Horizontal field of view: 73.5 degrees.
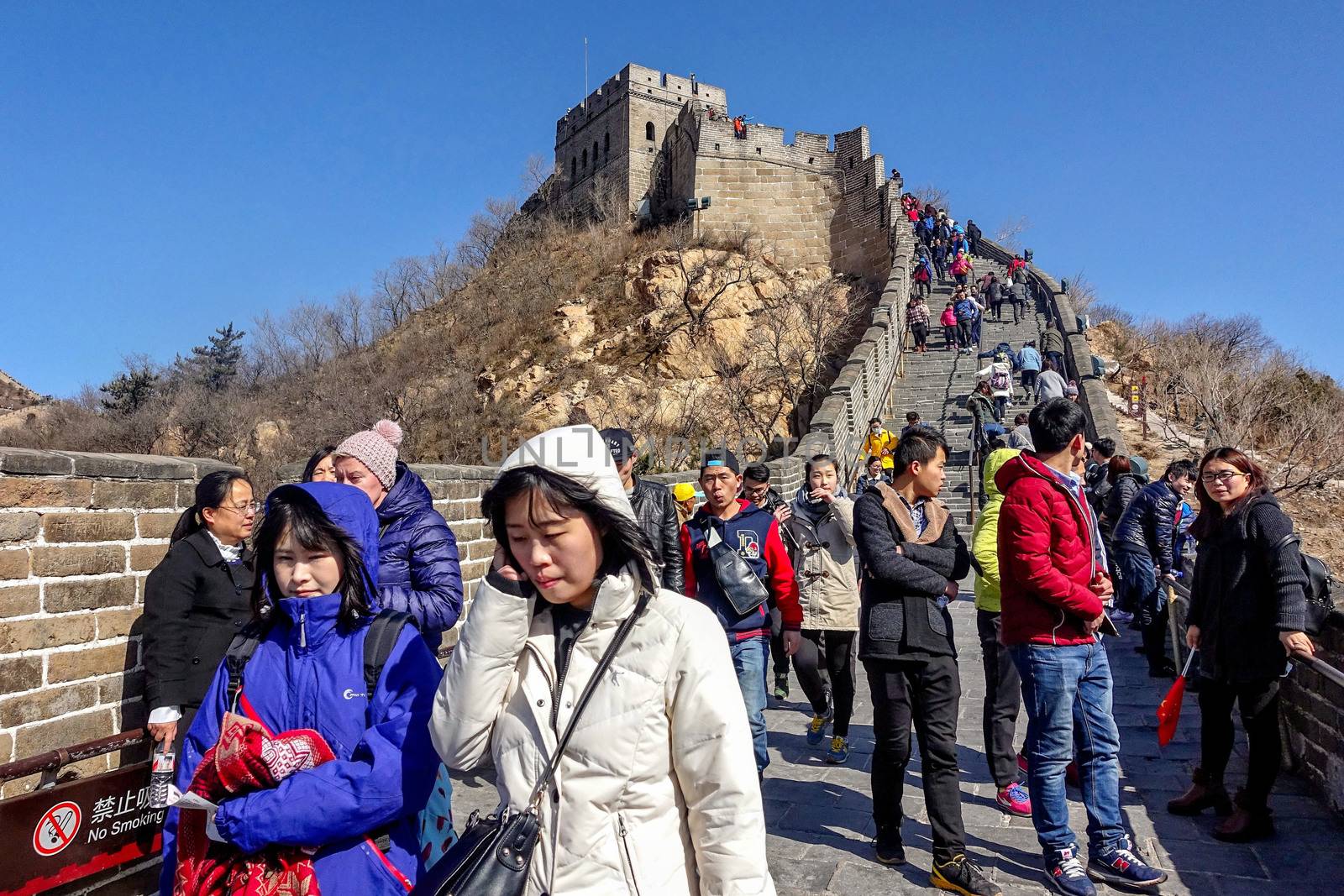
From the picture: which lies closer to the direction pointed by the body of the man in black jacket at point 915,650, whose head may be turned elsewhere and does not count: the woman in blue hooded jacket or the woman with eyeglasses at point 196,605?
the woman in blue hooded jacket

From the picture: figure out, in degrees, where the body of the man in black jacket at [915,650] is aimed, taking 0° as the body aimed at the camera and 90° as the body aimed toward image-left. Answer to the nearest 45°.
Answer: approximately 315°

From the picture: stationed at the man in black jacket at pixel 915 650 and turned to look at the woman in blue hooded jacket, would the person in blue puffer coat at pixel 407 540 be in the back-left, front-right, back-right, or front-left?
front-right

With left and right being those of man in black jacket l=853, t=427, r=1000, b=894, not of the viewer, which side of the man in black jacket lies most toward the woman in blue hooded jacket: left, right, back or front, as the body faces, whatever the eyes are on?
right

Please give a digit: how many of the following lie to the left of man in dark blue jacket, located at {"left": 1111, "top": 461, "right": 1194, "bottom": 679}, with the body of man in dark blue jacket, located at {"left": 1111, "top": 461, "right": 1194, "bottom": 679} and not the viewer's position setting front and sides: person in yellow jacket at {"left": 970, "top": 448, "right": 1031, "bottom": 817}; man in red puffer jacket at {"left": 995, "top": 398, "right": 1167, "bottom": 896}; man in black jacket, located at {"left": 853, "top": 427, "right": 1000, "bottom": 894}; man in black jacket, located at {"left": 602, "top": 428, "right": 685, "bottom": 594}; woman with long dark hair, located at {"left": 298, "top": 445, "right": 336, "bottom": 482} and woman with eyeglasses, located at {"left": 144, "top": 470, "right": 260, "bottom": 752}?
0

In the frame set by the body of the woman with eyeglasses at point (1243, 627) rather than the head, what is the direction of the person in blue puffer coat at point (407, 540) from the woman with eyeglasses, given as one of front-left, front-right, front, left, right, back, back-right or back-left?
front

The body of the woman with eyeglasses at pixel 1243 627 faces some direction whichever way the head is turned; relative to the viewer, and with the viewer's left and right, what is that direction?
facing the viewer and to the left of the viewer

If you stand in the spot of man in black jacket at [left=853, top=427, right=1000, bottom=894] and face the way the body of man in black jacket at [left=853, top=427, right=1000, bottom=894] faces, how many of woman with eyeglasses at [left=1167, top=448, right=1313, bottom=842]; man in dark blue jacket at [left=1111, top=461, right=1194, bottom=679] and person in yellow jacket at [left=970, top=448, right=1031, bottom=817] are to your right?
0
